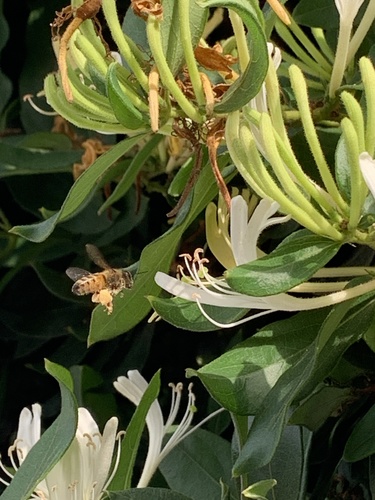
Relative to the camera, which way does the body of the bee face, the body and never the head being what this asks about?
to the viewer's right
